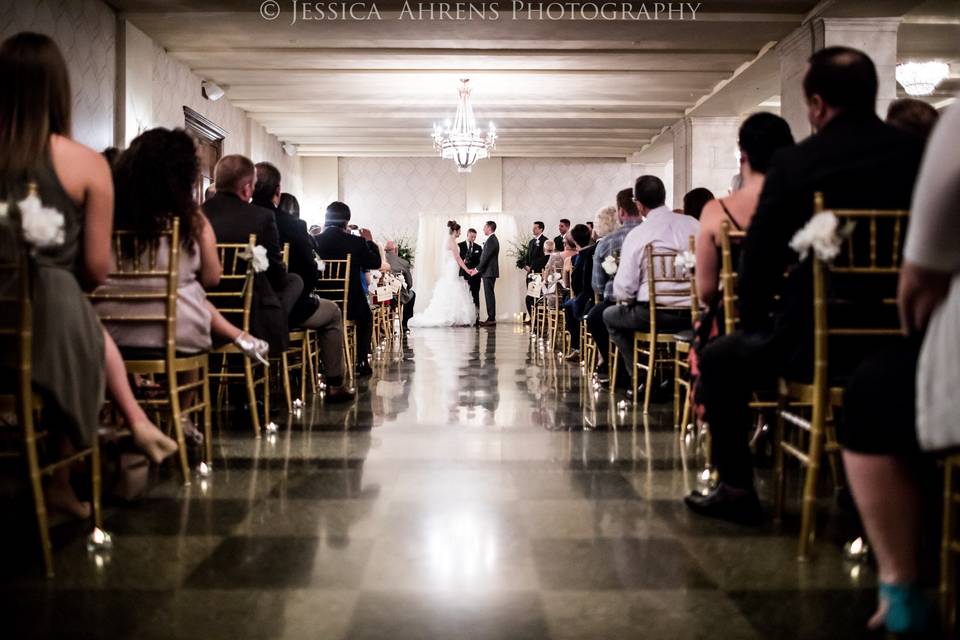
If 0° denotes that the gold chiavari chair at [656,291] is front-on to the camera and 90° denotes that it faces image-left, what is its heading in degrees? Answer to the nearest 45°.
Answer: approximately 135°

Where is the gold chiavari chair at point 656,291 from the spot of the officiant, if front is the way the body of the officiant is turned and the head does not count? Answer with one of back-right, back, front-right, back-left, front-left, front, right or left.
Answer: front

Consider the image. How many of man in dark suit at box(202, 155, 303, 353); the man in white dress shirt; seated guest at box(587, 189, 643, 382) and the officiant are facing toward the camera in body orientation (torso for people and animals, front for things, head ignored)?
1

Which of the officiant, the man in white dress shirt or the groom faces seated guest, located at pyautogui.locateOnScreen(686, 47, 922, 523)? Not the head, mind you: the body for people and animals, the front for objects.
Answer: the officiant

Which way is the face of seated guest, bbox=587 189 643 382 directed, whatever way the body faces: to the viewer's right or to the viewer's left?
to the viewer's left

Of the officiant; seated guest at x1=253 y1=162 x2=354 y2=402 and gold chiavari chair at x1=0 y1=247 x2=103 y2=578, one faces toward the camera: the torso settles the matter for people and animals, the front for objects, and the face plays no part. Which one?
the officiant

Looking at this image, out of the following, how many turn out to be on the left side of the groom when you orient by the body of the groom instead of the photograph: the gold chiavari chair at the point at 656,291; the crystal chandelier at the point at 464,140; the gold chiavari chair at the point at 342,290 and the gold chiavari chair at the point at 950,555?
4

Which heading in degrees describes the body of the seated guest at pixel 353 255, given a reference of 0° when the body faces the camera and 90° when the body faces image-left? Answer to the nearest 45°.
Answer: approximately 225°

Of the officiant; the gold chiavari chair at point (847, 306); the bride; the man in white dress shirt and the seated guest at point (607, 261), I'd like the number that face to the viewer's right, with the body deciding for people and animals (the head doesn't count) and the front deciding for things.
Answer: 1

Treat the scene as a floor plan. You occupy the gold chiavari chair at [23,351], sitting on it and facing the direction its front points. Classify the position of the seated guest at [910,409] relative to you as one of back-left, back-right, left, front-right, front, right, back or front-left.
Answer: right

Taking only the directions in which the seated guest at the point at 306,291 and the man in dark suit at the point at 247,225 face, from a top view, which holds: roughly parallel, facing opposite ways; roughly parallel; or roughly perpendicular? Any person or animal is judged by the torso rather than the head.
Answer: roughly parallel

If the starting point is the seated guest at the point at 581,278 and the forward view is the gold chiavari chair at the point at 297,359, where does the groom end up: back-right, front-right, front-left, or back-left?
back-right

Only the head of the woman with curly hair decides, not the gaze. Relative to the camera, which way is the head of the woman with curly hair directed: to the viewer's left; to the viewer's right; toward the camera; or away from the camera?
away from the camera

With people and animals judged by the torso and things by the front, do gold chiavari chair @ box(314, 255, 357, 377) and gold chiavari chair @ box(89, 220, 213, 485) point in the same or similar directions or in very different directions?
same or similar directions

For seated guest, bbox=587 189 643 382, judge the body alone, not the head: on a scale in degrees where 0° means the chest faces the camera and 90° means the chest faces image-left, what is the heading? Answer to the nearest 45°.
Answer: approximately 135°

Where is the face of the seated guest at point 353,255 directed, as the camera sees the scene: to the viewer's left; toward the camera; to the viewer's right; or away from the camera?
away from the camera

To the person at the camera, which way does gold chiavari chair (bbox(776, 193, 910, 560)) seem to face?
facing away from the viewer and to the left of the viewer

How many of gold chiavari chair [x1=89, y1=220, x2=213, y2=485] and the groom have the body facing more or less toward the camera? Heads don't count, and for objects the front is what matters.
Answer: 0

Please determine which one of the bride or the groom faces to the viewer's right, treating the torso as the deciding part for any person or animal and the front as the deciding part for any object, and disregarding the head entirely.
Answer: the bride
